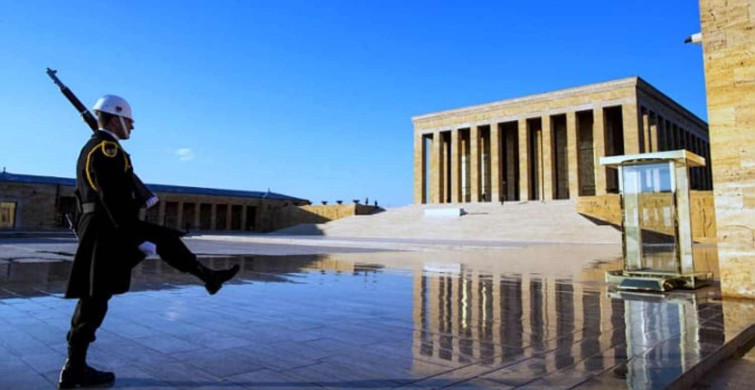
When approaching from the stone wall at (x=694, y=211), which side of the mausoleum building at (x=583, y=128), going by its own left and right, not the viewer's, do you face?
left

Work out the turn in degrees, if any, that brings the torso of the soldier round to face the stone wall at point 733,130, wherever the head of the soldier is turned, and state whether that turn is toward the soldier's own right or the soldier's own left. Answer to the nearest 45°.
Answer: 0° — they already face it

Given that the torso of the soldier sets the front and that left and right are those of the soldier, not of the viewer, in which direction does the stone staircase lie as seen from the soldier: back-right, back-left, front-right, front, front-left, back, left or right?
front-left

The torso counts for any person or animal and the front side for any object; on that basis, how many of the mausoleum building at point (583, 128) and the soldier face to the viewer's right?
1

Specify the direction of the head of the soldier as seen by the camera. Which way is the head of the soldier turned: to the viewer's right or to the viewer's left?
to the viewer's right

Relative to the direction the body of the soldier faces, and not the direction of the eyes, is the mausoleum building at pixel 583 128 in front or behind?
in front

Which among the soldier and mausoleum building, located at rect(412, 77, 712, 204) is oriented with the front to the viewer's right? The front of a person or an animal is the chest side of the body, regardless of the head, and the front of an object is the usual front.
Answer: the soldier

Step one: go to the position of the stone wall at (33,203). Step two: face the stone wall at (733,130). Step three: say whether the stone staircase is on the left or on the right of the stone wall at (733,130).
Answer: left

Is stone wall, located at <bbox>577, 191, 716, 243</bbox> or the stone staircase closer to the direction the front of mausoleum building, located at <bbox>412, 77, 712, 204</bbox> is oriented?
the stone staircase

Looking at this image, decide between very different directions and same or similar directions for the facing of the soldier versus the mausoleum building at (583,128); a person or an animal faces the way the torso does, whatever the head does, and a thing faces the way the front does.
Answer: very different directions

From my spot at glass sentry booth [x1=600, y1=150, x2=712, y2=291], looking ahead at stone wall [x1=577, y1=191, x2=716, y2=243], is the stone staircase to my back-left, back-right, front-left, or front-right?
front-left

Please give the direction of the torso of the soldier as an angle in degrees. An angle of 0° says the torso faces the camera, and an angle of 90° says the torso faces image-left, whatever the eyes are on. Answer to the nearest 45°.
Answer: approximately 270°

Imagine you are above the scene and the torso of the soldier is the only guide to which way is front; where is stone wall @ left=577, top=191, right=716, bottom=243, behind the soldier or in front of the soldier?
in front
